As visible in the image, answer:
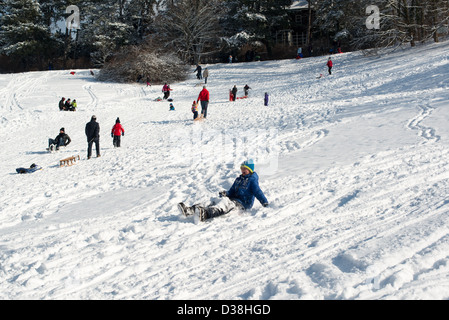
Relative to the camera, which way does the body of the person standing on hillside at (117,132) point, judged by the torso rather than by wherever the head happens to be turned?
away from the camera

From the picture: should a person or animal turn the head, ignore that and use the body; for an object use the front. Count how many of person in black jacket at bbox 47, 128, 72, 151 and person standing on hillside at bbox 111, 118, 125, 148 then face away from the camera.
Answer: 1

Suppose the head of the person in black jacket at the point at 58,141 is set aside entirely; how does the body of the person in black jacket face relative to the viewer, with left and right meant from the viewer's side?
facing the viewer and to the left of the viewer

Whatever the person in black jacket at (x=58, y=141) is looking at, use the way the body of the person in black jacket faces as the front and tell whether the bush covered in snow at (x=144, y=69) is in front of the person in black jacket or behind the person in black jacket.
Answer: behind

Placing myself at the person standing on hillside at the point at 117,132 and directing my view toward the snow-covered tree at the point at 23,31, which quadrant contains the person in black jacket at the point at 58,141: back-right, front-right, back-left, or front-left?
front-left

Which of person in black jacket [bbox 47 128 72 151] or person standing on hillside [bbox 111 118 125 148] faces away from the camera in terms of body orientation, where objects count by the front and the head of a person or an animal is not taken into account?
the person standing on hillside

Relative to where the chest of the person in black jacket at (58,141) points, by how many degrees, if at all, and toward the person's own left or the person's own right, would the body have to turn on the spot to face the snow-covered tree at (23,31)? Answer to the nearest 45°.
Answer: approximately 135° to the person's own right

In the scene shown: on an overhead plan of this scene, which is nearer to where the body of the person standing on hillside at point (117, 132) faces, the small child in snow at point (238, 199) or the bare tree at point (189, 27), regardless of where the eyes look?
the bare tree

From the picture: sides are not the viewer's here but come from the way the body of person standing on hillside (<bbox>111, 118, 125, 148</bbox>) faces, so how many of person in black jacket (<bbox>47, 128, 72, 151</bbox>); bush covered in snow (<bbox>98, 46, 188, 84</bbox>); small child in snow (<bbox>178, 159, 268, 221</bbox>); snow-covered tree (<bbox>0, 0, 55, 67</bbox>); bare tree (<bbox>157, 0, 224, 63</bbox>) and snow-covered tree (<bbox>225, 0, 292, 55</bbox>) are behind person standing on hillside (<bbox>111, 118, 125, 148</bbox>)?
1

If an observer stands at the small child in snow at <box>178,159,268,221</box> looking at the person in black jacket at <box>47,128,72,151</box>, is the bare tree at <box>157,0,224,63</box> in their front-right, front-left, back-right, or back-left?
front-right

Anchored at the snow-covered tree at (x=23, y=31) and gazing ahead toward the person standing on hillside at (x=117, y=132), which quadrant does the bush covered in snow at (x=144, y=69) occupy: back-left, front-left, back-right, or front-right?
front-left

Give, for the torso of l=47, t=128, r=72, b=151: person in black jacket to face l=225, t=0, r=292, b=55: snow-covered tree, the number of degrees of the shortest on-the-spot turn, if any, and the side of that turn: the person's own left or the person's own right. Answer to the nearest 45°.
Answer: approximately 180°

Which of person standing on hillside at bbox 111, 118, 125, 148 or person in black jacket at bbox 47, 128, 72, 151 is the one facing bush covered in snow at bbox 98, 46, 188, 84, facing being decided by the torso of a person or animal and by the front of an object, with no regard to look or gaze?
the person standing on hillside

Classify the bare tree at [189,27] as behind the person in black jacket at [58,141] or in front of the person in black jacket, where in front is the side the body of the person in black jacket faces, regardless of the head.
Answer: behind

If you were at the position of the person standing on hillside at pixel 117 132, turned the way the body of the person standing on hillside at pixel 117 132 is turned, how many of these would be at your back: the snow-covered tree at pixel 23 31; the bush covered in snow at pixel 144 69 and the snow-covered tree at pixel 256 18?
0
